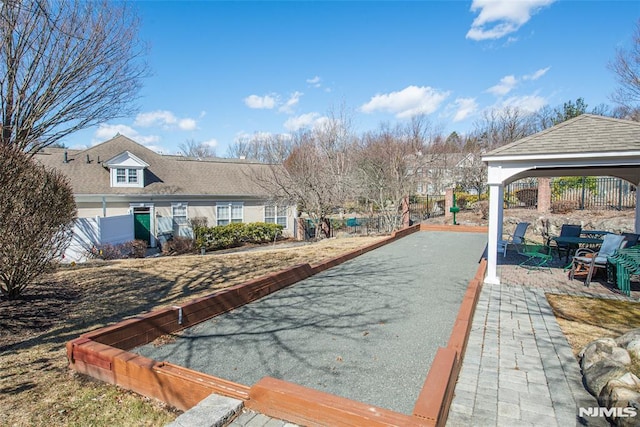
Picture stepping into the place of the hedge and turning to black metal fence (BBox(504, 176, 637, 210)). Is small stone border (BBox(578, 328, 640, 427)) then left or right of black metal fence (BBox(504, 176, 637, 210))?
right

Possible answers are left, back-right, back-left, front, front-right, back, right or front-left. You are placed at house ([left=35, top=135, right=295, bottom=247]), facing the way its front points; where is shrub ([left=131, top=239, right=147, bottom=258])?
front

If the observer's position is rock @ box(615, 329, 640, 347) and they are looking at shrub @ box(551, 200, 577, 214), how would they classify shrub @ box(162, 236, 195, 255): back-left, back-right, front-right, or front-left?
front-left

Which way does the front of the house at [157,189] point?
toward the camera

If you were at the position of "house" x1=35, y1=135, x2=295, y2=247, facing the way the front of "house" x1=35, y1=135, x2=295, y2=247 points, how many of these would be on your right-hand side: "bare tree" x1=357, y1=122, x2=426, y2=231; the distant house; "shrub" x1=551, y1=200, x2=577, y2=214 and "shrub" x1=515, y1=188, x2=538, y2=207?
0

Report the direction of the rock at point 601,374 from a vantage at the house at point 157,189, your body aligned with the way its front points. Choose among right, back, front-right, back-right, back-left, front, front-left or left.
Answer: front

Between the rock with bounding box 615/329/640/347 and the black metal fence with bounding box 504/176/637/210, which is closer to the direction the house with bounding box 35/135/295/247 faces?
the rock

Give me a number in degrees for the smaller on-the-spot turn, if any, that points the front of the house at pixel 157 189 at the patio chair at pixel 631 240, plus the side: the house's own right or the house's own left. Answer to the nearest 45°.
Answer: approximately 45° to the house's own left

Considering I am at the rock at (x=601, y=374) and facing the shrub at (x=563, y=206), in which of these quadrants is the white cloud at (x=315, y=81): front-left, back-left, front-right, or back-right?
front-left

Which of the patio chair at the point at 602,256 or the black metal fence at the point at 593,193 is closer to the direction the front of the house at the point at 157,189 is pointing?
the patio chair

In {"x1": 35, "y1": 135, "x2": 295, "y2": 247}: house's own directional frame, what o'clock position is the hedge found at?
The hedge is roughly at 10 o'clock from the house.

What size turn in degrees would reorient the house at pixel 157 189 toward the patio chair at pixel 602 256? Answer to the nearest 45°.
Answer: approximately 45° to its left

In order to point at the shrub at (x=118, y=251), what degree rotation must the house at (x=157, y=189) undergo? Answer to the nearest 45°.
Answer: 0° — it already faces it

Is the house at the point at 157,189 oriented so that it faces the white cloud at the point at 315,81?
no

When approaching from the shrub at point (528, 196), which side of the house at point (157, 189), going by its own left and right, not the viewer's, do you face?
left

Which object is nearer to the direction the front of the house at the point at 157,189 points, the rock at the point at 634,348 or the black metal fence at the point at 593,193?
the rock

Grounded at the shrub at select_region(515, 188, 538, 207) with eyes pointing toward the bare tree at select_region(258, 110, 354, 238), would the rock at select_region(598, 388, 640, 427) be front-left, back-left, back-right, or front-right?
front-left

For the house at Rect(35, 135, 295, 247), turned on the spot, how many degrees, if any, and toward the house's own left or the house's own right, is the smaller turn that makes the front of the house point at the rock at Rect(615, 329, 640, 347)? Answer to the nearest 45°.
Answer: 0° — it already faces it

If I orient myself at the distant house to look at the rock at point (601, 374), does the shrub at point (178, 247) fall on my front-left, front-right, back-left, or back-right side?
front-right

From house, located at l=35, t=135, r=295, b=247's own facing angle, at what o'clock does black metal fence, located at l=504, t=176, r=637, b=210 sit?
The black metal fence is roughly at 10 o'clock from the house.

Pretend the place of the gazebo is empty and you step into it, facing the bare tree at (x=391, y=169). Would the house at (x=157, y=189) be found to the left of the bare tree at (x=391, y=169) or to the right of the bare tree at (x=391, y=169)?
left
